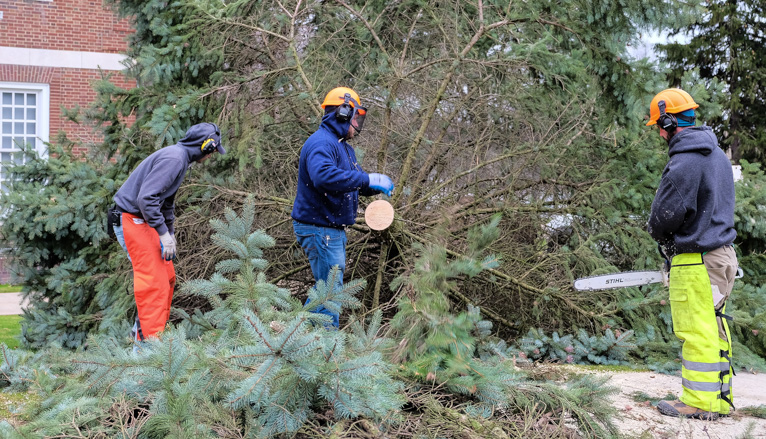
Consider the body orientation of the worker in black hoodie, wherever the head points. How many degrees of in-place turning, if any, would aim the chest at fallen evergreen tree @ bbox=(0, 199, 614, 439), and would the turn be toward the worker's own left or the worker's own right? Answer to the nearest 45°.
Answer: approximately 90° to the worker's own left

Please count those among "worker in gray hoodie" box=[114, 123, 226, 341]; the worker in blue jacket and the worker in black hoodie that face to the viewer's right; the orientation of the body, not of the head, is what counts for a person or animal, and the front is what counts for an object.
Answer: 2

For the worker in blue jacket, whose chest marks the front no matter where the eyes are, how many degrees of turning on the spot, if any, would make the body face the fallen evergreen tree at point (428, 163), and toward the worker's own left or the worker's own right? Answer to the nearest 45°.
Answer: approximately 45° to the worker's own left

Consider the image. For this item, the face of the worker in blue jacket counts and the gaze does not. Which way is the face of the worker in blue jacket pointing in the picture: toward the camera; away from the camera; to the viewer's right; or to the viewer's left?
to the viewer's right

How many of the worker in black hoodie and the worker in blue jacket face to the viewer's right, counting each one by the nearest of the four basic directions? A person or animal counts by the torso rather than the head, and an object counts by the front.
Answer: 1

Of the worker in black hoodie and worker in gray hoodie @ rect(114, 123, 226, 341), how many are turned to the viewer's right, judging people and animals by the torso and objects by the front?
1

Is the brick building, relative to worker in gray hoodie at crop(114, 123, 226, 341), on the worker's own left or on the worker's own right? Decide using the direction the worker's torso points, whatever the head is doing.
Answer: on the worker's own left

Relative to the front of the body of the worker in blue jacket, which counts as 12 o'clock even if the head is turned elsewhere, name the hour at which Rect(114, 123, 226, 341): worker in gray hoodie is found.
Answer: The worker in gray hoodie is roughly at 6 o'clock from the worker in blue jacket.

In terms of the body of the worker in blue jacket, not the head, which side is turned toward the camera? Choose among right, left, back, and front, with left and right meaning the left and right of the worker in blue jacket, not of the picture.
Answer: right

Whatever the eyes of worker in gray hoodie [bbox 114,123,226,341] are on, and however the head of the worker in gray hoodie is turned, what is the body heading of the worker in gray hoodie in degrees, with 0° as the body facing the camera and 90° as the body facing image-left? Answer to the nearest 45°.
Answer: approximately 270°

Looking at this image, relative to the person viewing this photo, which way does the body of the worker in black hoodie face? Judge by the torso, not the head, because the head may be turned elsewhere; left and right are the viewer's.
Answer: facing away from the viewer and to the left of the viewer

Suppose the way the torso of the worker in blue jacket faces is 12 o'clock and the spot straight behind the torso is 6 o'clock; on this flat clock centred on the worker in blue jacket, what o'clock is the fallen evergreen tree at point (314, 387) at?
The fallen evergreen tree is roughly at 3 o'clock from the worker in blue jacket.
